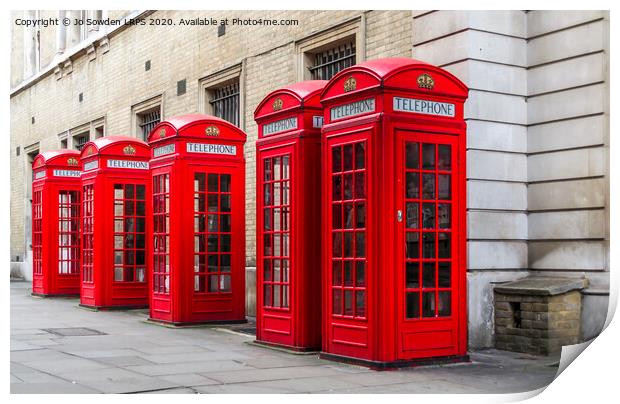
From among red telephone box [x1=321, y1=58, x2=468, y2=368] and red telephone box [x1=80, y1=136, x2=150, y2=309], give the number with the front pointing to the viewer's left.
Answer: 0

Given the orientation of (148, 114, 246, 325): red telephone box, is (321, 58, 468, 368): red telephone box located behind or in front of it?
in front

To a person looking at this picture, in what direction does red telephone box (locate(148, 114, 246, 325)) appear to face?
facing the viewer and to the right of the viewer

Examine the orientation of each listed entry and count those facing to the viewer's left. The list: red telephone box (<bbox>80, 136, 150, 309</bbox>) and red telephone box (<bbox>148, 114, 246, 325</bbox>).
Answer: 0

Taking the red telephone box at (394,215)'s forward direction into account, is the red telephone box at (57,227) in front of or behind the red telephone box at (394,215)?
behind

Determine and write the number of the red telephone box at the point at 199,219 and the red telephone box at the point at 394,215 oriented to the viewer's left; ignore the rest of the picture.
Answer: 0

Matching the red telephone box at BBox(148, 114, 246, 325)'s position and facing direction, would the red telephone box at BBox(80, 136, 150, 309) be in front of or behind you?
behind

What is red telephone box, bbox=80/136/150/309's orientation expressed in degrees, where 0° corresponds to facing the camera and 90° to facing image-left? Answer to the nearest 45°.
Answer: approximately 0°
